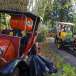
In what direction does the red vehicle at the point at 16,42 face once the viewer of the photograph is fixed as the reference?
facing the viewer and to the left of the viewer
